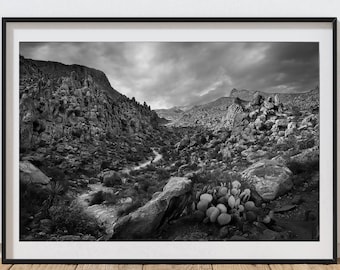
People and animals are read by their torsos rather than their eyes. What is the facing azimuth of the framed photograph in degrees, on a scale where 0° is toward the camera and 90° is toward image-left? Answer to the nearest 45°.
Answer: approximately 0°
